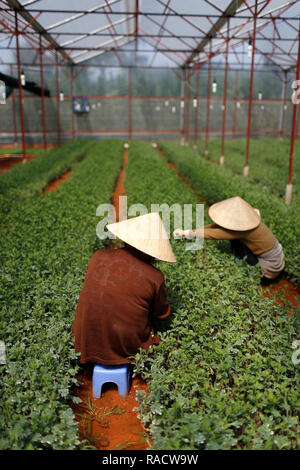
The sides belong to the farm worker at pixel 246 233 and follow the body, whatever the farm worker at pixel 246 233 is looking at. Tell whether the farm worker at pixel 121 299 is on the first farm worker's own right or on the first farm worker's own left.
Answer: on the first farm worker's own left

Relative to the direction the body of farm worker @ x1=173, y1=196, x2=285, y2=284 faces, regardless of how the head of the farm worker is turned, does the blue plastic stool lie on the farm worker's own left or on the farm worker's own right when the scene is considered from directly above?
on the farm worker's own left

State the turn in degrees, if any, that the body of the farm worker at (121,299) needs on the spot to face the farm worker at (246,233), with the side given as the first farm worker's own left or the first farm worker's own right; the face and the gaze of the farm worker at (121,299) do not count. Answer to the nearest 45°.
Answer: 0° — they already face them

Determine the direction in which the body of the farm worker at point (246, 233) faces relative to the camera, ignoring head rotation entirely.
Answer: to the viewer's left

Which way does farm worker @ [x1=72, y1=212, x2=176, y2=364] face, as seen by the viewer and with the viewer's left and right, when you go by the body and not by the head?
facing away from the viewer and to the right of the viewer

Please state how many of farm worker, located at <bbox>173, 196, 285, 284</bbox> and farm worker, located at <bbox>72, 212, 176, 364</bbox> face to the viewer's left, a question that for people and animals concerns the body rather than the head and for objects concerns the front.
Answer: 1

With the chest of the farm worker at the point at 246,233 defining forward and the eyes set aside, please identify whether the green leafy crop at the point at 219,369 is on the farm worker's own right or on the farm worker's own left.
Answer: on the farm worker's own left

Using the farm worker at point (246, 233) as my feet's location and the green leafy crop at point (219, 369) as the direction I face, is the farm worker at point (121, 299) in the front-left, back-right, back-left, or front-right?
front-right

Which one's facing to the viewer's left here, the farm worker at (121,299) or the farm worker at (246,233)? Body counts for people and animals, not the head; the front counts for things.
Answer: the farm worker at (246,233)
